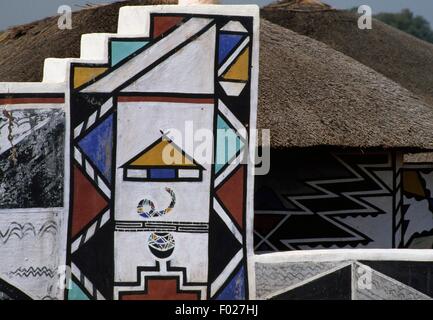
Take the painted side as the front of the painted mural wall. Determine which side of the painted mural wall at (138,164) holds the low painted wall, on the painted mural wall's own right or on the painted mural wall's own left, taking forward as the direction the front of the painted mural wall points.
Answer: on the painted mural wall's own left

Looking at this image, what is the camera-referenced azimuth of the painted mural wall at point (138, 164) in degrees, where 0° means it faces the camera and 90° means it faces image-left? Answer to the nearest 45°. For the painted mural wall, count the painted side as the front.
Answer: approximately 0°
